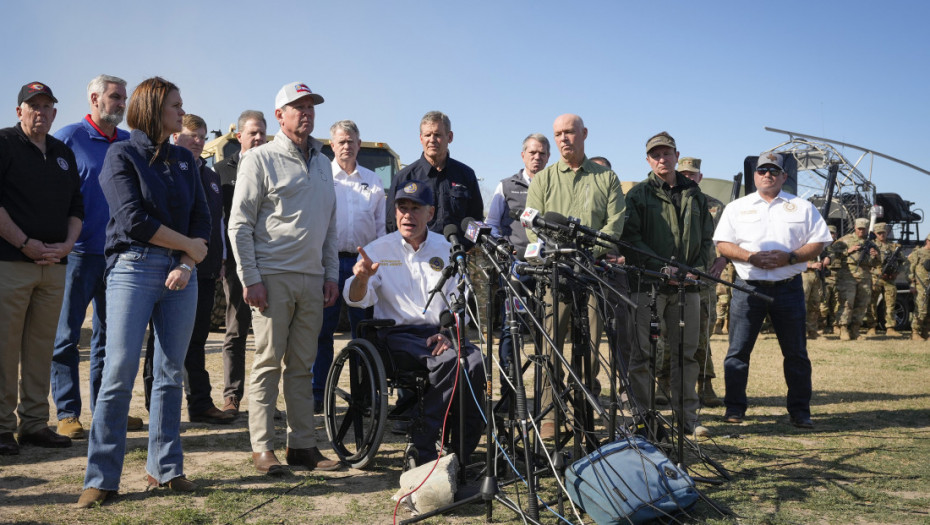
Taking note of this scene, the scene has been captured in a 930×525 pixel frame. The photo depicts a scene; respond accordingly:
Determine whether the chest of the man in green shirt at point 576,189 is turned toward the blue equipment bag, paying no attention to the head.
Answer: yes

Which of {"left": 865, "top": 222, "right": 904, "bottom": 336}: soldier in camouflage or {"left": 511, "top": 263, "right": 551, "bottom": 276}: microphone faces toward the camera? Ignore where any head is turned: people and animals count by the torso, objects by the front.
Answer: the soldier in camouflage

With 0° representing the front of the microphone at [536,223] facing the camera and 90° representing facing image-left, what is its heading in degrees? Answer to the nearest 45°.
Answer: approximately 90°

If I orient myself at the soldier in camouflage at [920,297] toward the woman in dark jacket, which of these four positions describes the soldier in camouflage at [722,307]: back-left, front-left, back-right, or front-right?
front-right

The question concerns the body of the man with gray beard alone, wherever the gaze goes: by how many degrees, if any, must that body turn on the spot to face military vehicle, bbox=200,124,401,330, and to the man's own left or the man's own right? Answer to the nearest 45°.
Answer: approximately 90° to the man's own left

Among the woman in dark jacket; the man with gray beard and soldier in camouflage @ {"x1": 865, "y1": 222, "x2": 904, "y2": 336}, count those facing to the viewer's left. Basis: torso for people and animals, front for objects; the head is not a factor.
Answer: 0

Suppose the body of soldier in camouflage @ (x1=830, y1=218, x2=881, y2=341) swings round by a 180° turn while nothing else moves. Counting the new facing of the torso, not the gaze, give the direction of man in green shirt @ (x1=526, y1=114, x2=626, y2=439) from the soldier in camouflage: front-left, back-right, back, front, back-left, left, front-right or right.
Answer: back

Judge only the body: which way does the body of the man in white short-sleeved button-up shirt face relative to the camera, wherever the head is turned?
toward the camera

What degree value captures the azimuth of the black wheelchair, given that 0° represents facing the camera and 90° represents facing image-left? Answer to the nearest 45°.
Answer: approximately 315°

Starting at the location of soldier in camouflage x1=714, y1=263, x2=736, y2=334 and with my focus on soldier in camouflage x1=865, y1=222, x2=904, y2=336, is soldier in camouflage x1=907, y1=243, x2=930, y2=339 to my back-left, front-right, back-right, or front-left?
front-right

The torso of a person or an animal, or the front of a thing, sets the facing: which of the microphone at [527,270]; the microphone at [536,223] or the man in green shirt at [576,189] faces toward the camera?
the man in green shirt

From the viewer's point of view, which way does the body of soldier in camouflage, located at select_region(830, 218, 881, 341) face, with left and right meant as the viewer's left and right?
facing the viewer

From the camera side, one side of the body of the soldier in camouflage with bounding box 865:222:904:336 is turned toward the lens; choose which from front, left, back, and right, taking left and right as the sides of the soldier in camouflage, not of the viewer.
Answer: front

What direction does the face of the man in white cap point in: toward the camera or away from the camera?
toward the camera

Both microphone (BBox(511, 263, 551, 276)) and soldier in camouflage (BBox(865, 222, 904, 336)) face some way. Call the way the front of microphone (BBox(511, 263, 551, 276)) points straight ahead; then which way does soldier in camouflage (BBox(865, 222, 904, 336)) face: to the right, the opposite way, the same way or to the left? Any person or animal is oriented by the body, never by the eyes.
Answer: to the left

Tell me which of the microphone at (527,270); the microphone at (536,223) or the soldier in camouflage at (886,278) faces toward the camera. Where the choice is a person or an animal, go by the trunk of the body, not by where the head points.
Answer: the soldier in camouflage

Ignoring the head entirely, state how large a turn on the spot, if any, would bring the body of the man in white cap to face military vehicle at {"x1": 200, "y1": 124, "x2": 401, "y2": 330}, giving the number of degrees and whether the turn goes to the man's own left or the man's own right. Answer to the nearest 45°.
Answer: approximately 135° to the man's own left

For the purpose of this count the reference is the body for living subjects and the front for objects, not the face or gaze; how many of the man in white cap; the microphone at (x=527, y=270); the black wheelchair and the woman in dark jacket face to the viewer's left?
1

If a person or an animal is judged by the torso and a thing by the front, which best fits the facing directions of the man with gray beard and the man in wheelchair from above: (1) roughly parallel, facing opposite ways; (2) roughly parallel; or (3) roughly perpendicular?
roughly parallel

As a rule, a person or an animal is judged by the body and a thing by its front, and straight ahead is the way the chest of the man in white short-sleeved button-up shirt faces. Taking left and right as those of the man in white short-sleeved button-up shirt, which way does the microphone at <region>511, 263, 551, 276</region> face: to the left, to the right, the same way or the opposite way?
to the right

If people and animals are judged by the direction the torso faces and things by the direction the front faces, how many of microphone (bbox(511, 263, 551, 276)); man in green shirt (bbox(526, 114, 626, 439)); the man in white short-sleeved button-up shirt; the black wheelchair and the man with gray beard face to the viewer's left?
1

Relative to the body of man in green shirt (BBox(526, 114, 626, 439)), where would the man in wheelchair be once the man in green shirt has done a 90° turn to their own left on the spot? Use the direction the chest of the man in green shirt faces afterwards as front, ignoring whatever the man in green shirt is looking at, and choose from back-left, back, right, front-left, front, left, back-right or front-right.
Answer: back-right
